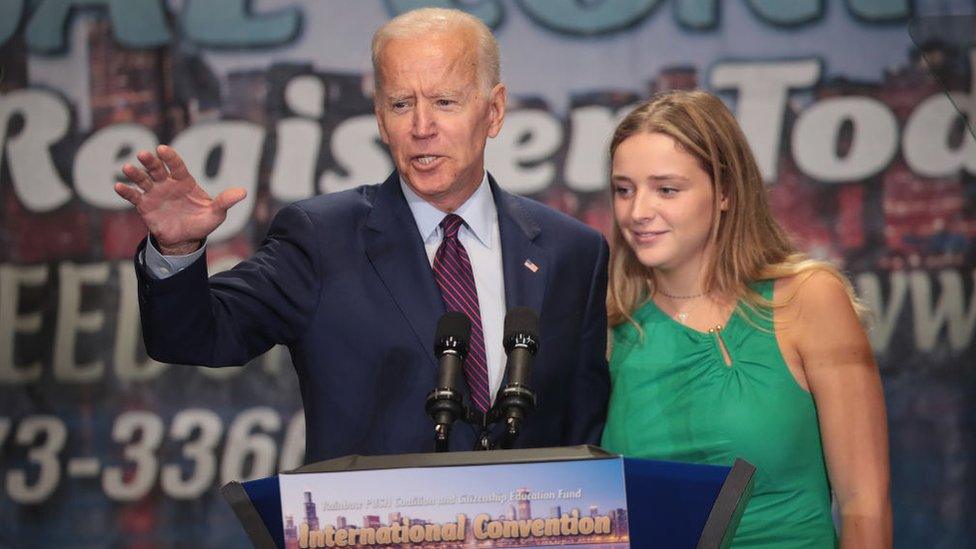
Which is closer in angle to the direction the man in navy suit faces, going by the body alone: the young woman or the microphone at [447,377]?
the microphone

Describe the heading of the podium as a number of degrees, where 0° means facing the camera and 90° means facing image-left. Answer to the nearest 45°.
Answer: approximately 0°

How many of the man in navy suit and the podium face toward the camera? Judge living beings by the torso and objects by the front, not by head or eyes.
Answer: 2

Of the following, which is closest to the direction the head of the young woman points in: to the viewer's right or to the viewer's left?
to the viewer's left

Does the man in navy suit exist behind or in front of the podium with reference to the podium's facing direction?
behind

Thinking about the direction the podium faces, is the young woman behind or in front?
behind

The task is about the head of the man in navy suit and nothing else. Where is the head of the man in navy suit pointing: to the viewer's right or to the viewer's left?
to the viewer's left

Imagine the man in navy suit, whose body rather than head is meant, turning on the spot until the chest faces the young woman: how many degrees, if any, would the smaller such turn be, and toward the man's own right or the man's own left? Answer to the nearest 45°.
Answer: approximately 90° to the man's own left

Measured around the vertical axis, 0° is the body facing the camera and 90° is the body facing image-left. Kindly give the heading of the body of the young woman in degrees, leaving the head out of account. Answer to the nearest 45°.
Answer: approximately 45°

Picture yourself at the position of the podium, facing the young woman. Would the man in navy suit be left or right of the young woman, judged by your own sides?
left
